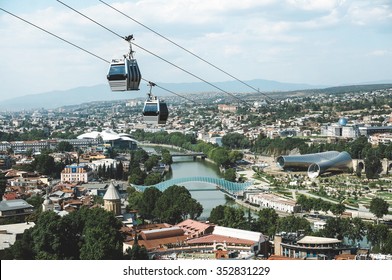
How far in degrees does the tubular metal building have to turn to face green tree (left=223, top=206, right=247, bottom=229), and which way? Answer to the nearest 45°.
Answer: approximately 45° to its left

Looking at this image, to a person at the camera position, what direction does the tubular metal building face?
facing the viewer and to the left of the viewer

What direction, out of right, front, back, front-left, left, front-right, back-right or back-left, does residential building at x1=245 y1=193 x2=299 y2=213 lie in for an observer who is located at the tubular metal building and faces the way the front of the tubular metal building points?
front-left

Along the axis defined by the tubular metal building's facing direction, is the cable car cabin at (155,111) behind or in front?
in front

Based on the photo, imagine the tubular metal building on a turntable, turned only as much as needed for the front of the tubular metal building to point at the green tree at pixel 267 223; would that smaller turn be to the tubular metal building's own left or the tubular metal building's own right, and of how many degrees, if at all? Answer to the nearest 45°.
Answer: approximately 45° to the tubular metal building's own left

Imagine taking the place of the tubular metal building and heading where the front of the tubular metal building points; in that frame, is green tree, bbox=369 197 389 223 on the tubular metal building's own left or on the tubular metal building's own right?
on the tubular metal building's own left

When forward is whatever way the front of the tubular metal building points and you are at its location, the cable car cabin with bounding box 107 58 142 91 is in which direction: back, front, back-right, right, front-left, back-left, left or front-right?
front-left

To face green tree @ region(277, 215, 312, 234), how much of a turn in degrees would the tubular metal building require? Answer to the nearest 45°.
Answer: approximately 45° to its left

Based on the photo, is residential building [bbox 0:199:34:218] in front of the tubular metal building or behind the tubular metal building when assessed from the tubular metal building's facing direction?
in front

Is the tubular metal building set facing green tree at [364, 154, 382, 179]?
no

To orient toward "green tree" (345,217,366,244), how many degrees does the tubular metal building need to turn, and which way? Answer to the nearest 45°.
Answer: approximately 45° to its left

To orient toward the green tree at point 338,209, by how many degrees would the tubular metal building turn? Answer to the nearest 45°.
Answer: approximately 45° to its left

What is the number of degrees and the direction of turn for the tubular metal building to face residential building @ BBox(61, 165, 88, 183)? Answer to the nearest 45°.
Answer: approximately 45° to its right

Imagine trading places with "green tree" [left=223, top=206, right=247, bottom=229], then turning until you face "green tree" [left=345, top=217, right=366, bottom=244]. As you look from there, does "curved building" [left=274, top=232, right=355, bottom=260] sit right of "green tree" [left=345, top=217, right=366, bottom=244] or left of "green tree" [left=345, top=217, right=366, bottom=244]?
right

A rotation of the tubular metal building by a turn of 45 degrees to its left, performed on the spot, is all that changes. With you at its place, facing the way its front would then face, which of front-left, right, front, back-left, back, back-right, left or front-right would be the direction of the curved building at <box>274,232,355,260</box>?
front

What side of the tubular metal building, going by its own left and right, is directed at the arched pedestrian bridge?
front
